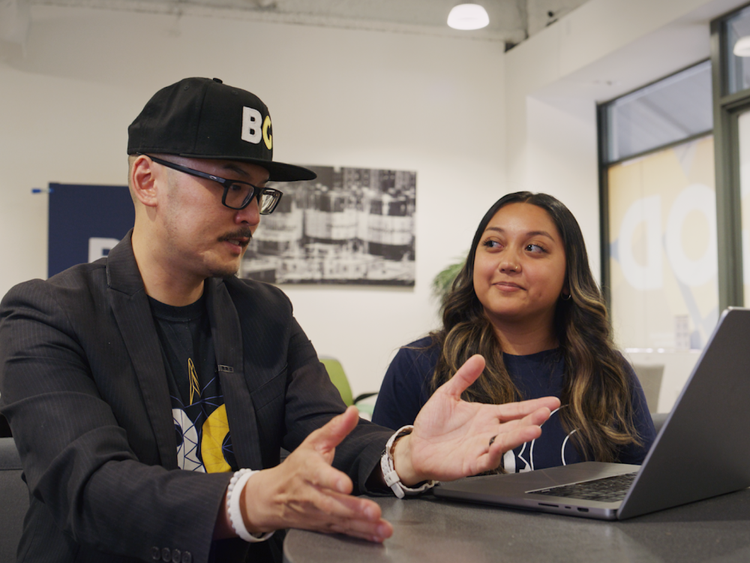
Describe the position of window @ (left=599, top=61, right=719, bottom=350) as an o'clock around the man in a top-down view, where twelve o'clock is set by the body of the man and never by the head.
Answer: The window is roughly at 9 o'clock from the man.

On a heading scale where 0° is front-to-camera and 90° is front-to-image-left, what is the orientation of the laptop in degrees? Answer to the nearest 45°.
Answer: approximately 135°

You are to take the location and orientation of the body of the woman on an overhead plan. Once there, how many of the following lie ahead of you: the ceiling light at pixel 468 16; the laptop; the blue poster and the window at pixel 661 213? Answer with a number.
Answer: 1

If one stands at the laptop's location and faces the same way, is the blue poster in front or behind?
in front

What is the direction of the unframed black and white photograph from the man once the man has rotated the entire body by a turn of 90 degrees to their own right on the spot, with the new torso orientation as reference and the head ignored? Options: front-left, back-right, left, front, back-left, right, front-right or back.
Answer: back-right

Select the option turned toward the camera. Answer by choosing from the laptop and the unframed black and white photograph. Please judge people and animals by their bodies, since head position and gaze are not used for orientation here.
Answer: the unframed black and white photograph

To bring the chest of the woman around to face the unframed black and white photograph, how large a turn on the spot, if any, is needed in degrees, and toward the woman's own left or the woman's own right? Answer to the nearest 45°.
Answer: approximately 180°

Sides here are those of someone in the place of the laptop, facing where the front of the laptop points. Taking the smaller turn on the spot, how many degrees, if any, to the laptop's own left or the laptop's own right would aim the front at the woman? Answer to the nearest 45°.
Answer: approximately 45° to the laptop's own right

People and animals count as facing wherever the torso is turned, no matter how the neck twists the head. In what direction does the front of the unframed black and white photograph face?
toward the camera

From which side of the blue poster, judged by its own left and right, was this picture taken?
front

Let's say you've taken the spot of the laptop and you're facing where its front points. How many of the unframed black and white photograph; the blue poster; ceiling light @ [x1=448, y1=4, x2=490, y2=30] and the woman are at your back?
0

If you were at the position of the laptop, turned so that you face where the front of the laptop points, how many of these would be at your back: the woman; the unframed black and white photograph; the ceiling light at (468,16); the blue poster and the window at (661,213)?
0

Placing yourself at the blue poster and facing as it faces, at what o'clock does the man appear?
The man is roughly at 12 o'clock from the blue poster.

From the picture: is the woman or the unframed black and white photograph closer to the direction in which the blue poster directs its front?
the woman

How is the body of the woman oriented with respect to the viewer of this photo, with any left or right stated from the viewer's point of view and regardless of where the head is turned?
facing the viewer

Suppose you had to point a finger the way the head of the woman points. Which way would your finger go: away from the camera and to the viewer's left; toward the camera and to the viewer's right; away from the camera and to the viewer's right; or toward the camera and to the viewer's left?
toward the camera and to the viewer's left

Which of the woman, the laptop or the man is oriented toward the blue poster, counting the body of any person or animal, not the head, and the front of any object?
the laptop

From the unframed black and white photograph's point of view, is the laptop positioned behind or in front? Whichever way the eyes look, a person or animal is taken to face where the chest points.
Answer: in front

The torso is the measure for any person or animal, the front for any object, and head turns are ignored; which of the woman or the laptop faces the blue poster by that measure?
the laptop

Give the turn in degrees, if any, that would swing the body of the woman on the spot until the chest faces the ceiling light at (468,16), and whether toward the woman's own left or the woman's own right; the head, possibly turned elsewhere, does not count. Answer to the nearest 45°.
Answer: approximately 180°

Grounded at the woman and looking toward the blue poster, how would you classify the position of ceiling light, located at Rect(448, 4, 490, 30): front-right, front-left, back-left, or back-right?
front-right
